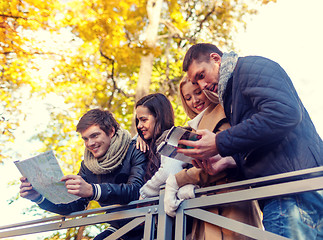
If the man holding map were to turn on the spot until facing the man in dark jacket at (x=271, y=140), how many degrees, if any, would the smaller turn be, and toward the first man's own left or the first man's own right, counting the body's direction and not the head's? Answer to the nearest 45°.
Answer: approximately 90° to the first man's own left

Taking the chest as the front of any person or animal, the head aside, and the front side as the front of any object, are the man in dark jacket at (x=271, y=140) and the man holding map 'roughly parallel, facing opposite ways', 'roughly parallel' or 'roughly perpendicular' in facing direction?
roughly perpendicular

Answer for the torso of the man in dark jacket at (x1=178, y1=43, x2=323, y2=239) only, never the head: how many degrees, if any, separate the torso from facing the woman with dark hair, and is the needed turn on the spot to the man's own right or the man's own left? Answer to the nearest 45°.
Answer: approximately 45° to the man's own right

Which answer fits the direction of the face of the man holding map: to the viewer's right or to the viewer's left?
to the viewer's left

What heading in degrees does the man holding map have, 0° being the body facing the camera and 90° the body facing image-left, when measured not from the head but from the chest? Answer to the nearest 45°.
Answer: approximately 45°

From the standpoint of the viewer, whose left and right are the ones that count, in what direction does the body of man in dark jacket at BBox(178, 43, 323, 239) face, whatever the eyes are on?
facing to the left of the viewer
